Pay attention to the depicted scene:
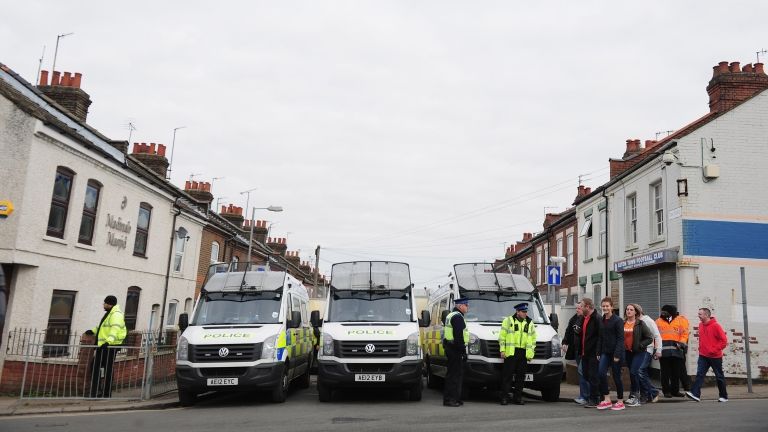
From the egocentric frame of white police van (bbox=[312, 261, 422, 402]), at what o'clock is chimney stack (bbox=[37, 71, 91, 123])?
The chimney stack is roughly at 4 o'clock from the white police van.

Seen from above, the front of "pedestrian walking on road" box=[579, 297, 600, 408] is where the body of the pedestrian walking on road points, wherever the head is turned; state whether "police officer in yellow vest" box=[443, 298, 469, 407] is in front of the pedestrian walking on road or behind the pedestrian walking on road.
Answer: in front

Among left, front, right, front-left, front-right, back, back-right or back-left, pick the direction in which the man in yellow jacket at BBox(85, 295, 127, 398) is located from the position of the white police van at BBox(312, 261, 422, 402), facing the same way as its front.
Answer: right

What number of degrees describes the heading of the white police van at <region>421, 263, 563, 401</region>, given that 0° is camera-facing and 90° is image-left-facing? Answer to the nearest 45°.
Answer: approximately 0°
